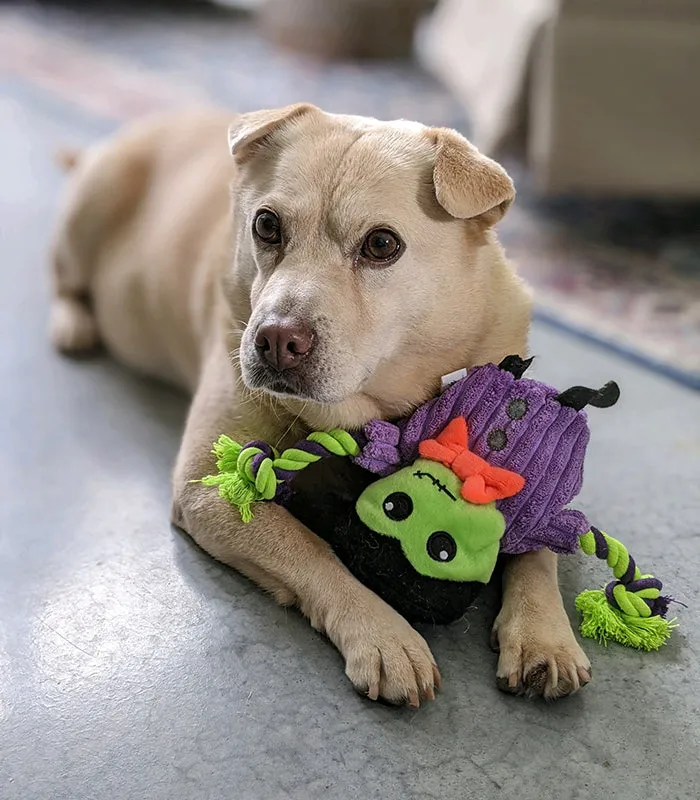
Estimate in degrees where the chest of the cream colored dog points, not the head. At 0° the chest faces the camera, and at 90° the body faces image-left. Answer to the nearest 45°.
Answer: approximately 315°
